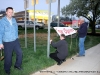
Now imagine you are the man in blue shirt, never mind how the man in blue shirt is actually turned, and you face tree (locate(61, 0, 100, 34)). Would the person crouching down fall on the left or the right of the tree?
right

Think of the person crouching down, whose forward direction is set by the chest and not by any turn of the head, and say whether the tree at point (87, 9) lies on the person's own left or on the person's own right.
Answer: on the person's own right
